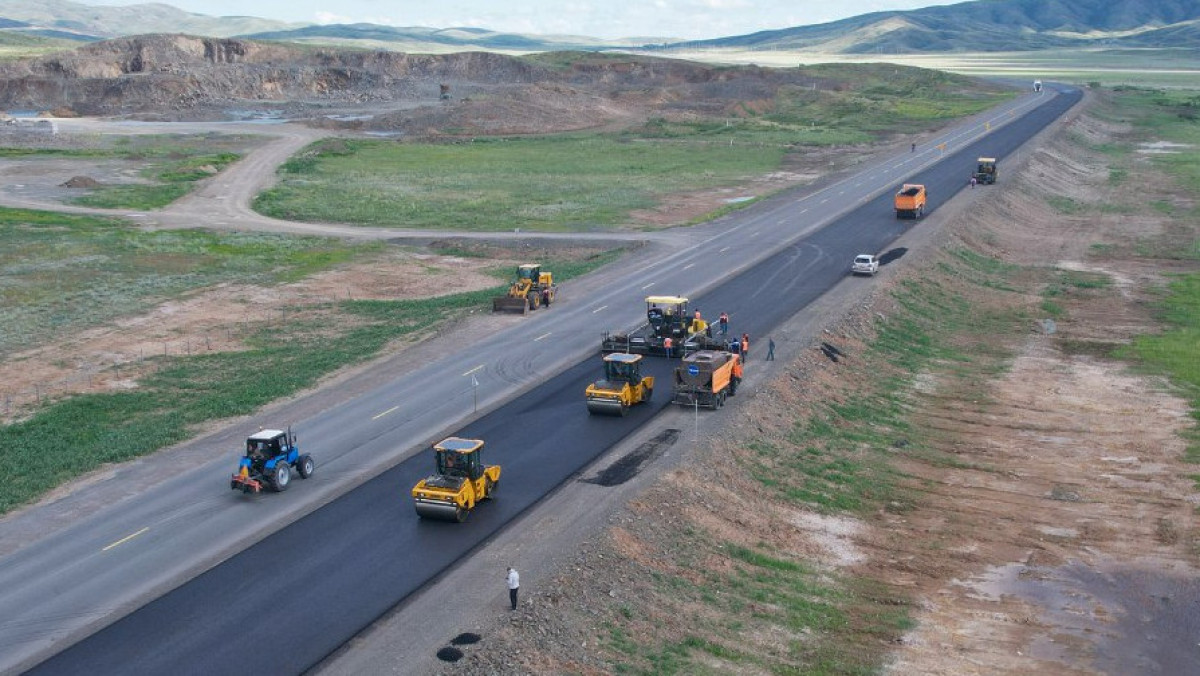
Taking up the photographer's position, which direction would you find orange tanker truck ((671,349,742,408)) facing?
facing away from the viewer and to the right of the viewer

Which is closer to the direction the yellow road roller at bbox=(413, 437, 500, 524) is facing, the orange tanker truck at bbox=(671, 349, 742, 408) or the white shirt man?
the white shirt man

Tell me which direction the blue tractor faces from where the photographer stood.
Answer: facing away from the viewer and to the right of the viewer

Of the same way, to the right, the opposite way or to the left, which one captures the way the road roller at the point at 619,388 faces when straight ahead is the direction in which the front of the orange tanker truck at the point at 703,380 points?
the opposite way

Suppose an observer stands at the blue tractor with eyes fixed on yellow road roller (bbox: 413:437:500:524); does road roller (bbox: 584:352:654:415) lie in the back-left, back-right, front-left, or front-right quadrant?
front-left

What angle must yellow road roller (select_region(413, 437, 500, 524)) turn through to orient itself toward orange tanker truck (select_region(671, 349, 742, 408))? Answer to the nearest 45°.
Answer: approximately 180°

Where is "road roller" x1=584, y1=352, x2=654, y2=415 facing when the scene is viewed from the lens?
facing the viewer and to the left of the viewer

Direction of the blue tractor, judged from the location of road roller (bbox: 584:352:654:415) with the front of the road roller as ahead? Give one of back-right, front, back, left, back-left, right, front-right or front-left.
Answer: front

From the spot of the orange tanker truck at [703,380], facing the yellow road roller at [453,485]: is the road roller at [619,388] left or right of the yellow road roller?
right

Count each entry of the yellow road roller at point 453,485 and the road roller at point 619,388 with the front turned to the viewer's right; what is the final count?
0

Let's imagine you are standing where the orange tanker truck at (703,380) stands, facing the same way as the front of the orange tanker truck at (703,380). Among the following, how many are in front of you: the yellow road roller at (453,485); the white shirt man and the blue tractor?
0

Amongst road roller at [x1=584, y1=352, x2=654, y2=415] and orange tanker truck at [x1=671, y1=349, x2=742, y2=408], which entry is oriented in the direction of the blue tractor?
the road roller

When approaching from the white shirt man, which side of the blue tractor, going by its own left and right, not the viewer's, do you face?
right

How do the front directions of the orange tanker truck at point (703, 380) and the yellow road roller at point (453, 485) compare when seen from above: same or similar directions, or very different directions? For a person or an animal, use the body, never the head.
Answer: very different directions

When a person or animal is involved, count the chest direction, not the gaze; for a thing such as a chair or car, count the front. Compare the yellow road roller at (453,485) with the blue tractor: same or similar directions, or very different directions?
very different directions
